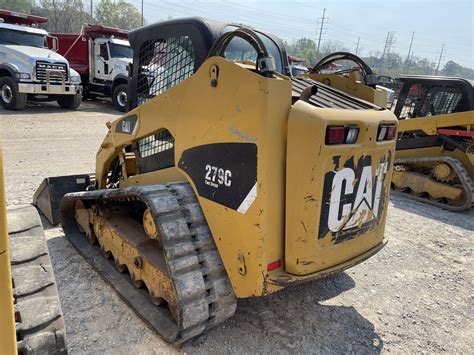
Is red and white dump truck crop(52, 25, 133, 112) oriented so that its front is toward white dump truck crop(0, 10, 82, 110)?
no

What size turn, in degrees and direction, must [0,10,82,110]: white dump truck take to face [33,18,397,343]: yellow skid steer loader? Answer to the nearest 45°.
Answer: approximately 45° to its right

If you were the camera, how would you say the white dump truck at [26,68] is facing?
facing the viewer and to the right of the viewer

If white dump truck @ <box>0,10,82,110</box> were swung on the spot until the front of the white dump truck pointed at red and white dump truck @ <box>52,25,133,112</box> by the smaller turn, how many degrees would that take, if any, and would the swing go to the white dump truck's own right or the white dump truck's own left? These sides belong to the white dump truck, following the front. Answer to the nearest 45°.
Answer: approximately 90° to the white dump truck's own left

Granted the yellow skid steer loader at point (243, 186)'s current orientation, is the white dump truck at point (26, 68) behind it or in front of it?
in front

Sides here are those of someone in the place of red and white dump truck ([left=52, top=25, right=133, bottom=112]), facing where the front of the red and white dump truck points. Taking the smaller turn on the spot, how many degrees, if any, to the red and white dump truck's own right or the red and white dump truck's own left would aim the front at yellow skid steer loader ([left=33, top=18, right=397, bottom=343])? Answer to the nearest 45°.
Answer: approximately 45° to the red and white dump truck's own right

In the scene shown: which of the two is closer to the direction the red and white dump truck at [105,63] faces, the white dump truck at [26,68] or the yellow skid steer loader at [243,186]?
the yellow skid steer loader

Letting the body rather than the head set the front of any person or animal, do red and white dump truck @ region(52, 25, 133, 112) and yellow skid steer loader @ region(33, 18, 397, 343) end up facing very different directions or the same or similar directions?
very different directions

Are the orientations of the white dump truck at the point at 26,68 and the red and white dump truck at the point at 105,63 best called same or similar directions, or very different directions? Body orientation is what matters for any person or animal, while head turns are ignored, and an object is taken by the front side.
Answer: same or similar directions

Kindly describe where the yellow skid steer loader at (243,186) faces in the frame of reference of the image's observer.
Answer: facing away from the viewer and to the left of the viewer

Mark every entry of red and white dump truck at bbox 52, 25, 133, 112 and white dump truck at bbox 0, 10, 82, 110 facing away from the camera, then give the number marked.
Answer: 0
